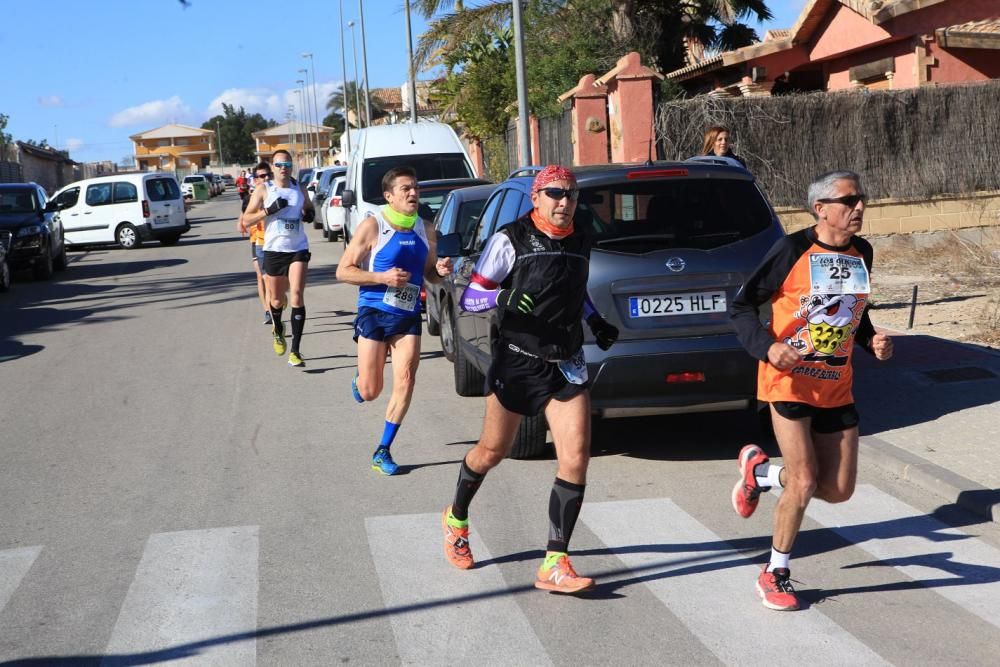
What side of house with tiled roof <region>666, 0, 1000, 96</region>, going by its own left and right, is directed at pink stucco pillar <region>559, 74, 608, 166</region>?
front

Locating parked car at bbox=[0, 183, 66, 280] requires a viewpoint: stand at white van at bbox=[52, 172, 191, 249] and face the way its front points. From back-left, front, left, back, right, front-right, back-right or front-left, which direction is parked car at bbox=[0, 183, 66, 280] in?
back-left

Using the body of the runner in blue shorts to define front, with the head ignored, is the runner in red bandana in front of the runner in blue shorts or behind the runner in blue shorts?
in front

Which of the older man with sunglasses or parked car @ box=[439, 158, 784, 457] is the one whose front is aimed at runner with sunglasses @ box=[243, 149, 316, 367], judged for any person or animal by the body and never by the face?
the parked car

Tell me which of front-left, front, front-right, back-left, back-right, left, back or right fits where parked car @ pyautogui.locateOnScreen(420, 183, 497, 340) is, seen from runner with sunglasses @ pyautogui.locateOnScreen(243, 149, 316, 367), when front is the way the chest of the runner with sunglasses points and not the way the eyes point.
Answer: left

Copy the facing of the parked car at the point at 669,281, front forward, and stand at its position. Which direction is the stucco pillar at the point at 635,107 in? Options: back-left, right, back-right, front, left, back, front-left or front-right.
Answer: front-right

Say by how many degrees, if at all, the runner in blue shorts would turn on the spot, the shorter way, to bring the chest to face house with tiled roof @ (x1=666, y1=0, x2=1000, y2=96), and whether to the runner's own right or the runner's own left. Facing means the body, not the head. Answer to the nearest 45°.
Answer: approximately 90° to the runner's own left

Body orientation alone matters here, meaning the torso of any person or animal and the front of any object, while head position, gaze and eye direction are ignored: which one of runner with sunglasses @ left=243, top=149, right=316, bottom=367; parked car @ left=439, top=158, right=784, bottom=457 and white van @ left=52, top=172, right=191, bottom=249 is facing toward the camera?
the runner with sunglasses

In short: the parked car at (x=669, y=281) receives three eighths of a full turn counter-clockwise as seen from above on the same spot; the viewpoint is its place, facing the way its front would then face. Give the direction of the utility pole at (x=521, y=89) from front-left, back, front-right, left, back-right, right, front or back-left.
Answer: back

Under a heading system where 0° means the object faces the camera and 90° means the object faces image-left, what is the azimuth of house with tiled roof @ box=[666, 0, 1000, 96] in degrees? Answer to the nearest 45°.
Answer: approximately 45°

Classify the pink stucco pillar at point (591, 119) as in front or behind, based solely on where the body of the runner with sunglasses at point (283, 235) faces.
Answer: behind

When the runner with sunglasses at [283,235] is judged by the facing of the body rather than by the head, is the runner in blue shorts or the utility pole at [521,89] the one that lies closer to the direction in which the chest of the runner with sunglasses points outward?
the runner in blue shorts

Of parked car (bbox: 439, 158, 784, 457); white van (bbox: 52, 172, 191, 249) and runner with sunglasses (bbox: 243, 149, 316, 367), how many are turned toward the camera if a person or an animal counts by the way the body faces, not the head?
1

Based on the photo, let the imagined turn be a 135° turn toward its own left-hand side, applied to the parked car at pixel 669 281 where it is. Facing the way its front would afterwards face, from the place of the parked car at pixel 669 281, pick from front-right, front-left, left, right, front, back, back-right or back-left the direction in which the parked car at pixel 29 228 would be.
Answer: back-right

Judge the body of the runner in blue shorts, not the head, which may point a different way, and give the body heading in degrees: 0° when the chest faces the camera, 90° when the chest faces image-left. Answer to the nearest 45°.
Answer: approximately 315°
